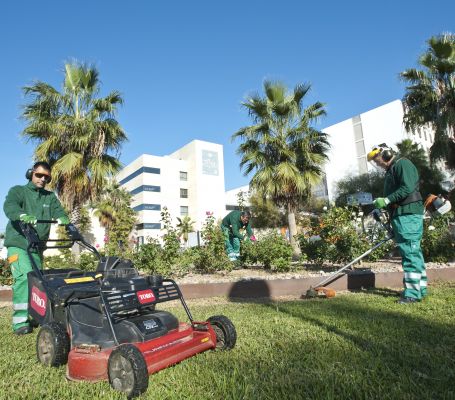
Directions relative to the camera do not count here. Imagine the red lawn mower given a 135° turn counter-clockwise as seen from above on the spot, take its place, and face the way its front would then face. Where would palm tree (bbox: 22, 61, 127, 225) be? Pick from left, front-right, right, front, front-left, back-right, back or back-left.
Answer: front

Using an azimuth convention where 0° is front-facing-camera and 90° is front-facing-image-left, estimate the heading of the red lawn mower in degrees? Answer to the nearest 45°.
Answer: approximately 315°

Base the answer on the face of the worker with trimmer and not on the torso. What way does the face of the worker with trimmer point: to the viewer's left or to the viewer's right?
to the viewer's left

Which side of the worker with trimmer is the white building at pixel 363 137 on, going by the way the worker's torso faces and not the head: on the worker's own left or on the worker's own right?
on the worker's own right

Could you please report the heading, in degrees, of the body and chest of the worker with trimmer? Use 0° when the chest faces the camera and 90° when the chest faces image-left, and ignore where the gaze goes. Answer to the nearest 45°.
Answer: approximately 90°

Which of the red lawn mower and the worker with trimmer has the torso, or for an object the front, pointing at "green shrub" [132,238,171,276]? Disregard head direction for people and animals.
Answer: the worker with trimmer

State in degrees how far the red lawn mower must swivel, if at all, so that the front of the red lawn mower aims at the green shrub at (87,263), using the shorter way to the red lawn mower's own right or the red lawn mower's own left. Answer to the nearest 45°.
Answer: approximately 135° to the red lawn mower's own left

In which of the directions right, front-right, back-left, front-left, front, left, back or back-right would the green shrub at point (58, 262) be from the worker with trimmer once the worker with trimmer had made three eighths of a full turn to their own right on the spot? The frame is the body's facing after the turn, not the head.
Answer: back-left

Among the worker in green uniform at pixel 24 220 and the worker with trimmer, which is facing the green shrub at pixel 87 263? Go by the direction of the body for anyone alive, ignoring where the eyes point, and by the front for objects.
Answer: the worker with trimmer

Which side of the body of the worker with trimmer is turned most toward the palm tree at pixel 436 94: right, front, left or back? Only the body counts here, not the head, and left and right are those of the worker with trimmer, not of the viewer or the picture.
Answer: right

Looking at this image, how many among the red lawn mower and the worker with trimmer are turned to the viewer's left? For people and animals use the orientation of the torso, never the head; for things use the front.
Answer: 1

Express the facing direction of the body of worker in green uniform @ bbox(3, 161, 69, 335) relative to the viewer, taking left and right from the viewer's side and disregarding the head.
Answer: facing the viewer and to the right of the viewer

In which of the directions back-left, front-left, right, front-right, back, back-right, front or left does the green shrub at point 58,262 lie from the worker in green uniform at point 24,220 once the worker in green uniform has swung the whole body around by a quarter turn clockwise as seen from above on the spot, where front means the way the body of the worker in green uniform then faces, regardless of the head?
back-right

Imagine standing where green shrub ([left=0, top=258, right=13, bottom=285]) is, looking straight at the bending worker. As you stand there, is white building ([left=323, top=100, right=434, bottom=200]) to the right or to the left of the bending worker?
left

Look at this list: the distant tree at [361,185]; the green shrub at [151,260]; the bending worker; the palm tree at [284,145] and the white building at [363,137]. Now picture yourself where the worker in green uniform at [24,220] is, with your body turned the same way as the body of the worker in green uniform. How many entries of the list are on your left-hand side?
5

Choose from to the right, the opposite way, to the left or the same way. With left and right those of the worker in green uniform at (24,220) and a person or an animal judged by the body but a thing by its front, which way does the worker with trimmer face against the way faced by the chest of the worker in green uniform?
the opposite way

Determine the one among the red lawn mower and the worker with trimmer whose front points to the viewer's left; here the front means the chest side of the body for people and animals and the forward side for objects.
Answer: the worker with trimmer

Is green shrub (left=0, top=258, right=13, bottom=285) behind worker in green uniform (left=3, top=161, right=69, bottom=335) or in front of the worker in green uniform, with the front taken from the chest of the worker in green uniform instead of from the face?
behind

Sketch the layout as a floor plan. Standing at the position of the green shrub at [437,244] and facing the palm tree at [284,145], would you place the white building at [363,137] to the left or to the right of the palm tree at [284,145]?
right

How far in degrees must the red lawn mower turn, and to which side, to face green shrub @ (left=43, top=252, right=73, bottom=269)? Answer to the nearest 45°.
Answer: approximately 135° to its left
